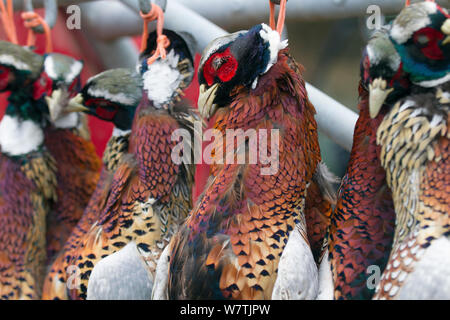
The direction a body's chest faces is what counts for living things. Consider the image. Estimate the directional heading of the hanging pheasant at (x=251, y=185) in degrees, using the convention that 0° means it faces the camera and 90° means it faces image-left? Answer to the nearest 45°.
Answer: approximately 45°

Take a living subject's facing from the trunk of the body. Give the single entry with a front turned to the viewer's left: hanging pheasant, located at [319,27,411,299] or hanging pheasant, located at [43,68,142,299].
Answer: hanging pheasant, located at [43,68,142,299]

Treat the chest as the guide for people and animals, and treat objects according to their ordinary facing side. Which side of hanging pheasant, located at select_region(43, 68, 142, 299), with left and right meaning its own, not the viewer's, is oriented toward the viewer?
left

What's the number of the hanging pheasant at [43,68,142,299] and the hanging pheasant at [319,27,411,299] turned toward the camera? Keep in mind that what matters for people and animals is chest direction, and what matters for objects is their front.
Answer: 1

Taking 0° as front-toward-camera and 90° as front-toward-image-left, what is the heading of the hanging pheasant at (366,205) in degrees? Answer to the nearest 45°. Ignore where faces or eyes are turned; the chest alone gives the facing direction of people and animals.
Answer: approximately 0°
